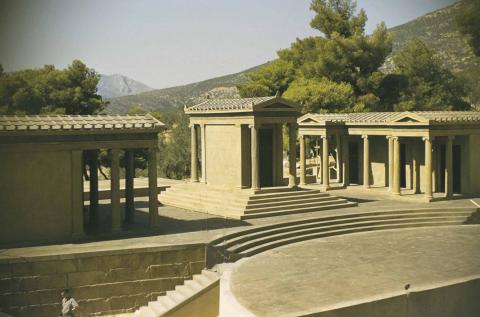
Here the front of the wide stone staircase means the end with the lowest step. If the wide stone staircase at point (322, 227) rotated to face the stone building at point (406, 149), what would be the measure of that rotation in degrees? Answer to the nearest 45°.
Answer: approximately 90° to its left

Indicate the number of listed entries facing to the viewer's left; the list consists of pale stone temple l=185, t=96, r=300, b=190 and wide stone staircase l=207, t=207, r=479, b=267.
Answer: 0

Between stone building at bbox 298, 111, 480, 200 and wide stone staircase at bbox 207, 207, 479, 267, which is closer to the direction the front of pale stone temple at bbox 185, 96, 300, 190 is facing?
the wide stone staircase

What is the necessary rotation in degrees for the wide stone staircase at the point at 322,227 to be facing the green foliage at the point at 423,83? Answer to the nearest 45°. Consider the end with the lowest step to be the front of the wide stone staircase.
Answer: approximately 135° to its left

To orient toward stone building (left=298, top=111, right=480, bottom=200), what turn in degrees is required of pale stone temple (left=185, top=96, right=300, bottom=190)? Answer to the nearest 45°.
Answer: approximately 45° to its left

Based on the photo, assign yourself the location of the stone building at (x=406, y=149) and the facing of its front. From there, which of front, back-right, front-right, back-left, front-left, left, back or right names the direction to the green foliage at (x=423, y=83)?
back-right

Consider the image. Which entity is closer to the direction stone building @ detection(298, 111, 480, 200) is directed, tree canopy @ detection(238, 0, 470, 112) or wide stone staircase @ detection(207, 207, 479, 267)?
the wide stone staircase

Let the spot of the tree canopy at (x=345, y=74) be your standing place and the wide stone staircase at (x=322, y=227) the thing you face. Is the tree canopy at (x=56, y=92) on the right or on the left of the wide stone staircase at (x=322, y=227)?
right

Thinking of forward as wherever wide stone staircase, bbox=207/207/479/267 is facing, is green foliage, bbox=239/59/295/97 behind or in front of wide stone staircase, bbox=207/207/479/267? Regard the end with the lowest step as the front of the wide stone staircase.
behind

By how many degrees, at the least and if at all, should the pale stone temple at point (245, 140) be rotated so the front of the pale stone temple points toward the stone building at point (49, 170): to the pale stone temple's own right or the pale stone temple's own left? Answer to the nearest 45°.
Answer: approximately 90° to the pale stone temple's own right

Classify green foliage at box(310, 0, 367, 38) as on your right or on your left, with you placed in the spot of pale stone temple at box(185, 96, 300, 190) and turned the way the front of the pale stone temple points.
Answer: on your left

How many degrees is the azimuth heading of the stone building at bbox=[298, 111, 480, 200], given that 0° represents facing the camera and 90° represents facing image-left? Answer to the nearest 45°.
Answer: approximately 45°

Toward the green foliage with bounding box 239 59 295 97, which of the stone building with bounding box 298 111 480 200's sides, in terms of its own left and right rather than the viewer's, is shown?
right
